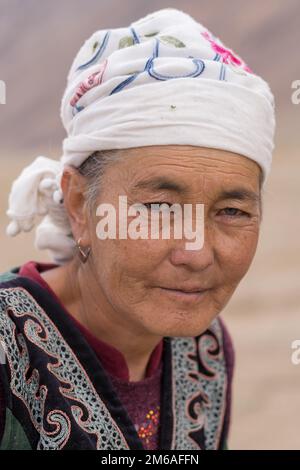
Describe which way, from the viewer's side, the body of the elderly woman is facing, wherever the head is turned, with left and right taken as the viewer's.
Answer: facing the viewer and to the right of the viewer

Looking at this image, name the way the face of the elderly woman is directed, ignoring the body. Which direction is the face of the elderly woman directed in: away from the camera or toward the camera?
toward the camera
